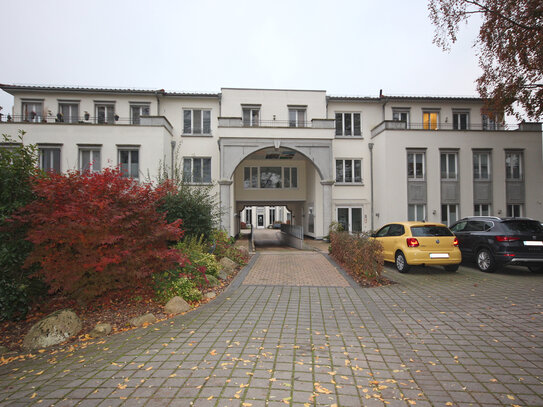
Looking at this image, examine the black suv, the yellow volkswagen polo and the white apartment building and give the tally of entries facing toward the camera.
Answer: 1

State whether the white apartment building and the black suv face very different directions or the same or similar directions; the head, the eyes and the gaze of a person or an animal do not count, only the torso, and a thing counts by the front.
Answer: very different directions

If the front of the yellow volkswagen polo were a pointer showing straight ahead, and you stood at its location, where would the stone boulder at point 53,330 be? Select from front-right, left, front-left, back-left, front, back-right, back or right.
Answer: left

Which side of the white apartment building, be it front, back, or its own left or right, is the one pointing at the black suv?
front

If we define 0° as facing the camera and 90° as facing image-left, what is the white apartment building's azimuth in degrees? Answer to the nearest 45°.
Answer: approximately 0°

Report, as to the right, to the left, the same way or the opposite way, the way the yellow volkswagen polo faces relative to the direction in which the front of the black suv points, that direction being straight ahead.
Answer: the same way

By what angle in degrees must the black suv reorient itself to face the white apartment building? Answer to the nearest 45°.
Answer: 0° — it already faces it

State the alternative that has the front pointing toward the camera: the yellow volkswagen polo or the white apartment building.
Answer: the white apartment building

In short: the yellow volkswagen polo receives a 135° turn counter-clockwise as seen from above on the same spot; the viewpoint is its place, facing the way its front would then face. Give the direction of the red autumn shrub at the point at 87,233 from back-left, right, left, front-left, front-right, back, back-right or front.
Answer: front-right

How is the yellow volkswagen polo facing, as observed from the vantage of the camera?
facing away from the viewer and to the left of the viewer

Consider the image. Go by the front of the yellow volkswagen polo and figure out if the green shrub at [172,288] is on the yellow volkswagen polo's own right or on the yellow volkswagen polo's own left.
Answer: on the yellow volkswagen polo's own left

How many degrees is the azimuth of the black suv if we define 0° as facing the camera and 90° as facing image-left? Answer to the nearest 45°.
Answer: approximately 135°

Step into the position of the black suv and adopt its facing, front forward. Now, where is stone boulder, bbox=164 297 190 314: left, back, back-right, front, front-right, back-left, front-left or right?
left

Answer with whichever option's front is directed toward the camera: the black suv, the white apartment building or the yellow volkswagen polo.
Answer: the white apartment building

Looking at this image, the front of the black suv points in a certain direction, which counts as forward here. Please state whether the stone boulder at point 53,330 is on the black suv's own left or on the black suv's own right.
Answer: on the black suv's own left

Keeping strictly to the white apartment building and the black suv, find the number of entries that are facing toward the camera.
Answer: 1

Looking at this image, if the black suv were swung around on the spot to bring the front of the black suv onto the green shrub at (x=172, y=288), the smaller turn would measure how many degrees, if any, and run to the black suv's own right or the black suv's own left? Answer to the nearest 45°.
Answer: approximately 90° to the black suv's own left

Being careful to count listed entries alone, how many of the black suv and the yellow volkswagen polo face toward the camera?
0

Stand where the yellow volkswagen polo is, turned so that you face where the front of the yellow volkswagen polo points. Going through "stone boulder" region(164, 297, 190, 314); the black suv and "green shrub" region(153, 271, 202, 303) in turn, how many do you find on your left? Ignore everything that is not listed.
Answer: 2

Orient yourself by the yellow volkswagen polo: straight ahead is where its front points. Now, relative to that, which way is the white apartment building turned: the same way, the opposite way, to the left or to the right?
the opposite way
